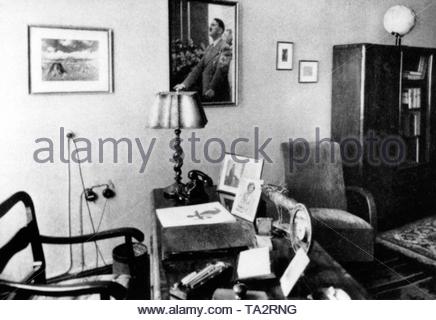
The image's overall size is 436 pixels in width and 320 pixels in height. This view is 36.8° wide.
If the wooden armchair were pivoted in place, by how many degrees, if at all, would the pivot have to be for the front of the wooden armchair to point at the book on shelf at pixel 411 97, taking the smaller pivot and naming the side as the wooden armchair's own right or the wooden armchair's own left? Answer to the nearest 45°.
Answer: approximately 45° to the wooden armchair's own left

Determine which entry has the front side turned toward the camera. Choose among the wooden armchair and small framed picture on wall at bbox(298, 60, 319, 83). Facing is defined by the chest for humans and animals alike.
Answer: the small framed picture on wall

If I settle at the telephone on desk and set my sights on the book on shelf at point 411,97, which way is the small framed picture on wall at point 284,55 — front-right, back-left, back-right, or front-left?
front-left

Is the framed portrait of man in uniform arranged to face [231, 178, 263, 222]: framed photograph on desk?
yes

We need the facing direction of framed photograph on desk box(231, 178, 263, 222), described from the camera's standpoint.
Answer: facing the viewer and to the left of the viewer

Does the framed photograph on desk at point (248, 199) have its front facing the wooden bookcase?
no

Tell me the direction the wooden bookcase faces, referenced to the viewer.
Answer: facing the viewer and to the right of the viewer

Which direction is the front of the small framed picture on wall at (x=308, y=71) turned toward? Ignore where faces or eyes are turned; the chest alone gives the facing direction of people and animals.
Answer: toward the camera

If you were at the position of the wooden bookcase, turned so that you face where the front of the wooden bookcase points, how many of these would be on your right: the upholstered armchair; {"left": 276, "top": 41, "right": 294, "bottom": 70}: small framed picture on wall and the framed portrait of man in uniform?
3

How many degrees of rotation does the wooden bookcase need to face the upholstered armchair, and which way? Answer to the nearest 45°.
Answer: approximately 90° to its right

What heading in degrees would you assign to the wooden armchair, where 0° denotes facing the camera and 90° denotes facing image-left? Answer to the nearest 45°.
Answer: approximately 270°

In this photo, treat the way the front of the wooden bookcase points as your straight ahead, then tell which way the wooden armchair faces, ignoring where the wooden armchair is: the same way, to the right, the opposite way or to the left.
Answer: to the left

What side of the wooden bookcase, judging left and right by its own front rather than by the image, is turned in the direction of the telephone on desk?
right

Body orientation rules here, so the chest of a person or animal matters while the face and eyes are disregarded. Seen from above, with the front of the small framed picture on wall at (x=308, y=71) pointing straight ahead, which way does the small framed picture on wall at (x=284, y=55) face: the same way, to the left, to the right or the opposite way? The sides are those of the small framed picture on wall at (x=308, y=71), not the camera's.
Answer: the same way

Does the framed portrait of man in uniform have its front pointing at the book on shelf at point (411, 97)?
no
